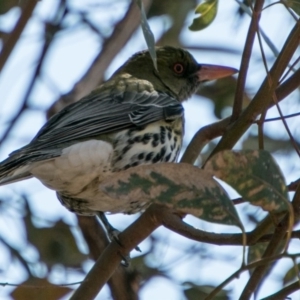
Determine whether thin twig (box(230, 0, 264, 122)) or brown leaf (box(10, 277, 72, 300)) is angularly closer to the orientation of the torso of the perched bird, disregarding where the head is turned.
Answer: the thin twig

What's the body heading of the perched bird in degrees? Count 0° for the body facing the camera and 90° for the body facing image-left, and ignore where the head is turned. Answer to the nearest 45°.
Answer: approximately 270°

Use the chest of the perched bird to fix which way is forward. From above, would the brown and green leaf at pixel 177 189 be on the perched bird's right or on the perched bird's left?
on the perched bird's right

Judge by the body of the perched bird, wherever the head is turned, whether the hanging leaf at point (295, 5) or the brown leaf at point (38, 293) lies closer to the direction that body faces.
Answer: the hanging leaf

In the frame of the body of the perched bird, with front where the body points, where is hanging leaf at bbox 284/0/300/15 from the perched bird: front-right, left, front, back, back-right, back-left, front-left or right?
front-right

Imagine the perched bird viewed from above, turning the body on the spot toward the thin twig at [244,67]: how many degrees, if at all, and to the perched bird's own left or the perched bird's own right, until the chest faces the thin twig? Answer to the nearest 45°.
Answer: approximately 45° to the perched bird's own right
